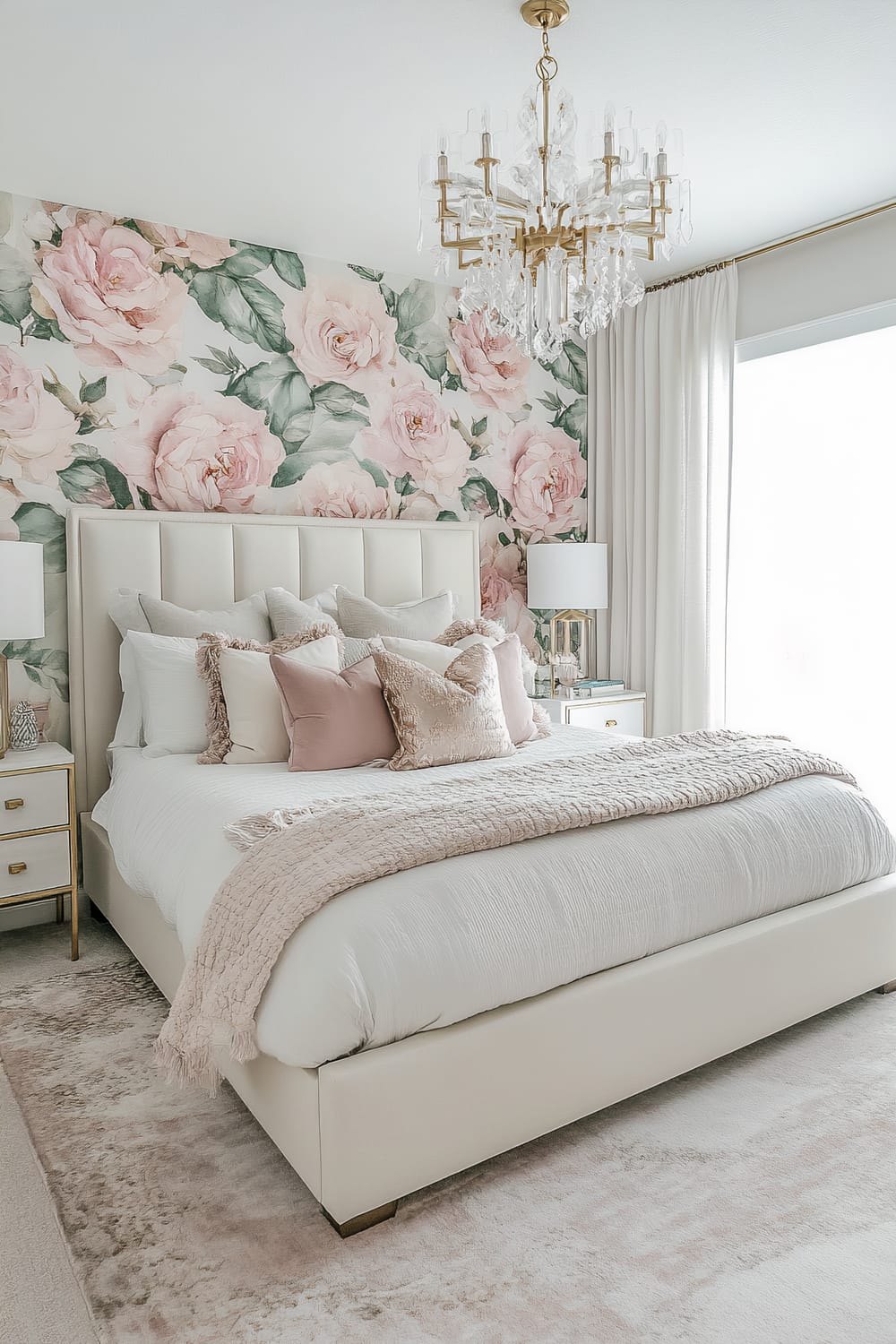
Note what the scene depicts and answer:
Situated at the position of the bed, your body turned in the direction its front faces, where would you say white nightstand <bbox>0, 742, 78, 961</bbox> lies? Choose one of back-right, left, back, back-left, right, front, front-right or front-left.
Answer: back

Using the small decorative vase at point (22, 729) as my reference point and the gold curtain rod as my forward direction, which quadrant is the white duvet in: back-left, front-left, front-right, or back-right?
front-right

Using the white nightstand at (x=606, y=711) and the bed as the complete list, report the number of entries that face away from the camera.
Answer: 0

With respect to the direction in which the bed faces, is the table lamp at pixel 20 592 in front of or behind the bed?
behind

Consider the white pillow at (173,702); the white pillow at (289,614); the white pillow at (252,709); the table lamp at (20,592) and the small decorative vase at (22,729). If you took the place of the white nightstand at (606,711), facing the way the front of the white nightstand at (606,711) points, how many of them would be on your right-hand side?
5

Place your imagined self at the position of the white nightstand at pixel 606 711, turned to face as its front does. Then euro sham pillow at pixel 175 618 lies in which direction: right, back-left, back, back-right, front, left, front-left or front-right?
right

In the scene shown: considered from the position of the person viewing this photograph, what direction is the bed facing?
facing the viewer and to the right of the viewer

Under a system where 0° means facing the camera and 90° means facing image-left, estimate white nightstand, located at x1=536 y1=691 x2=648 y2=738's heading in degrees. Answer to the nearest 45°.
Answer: approximately 315°

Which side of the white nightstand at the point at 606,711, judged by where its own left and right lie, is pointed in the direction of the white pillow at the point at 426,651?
right

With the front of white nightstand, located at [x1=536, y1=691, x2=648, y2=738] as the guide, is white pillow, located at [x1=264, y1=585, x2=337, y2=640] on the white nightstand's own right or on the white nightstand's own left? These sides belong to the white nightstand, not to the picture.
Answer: on the white nightstand's own right
